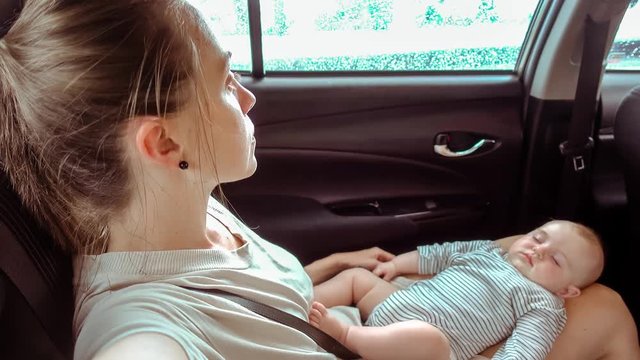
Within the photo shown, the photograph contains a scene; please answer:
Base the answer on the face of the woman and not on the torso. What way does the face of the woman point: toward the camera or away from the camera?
away from the camera

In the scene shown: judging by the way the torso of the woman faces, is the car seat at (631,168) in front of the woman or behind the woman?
in front

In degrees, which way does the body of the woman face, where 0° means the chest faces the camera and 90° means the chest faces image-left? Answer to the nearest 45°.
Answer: approximately 270°
